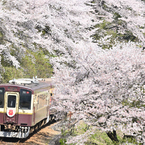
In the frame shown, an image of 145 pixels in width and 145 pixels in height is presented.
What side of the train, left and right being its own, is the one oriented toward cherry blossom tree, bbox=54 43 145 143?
left

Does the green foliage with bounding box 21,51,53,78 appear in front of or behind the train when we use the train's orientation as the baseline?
behind

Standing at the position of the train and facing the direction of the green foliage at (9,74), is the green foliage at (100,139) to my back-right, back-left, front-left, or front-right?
back-right

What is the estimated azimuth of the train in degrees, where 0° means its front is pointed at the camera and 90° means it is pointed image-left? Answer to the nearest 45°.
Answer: approximately 45°

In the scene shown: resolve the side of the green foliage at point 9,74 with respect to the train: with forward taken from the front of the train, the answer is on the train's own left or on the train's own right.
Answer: on the train's own right
